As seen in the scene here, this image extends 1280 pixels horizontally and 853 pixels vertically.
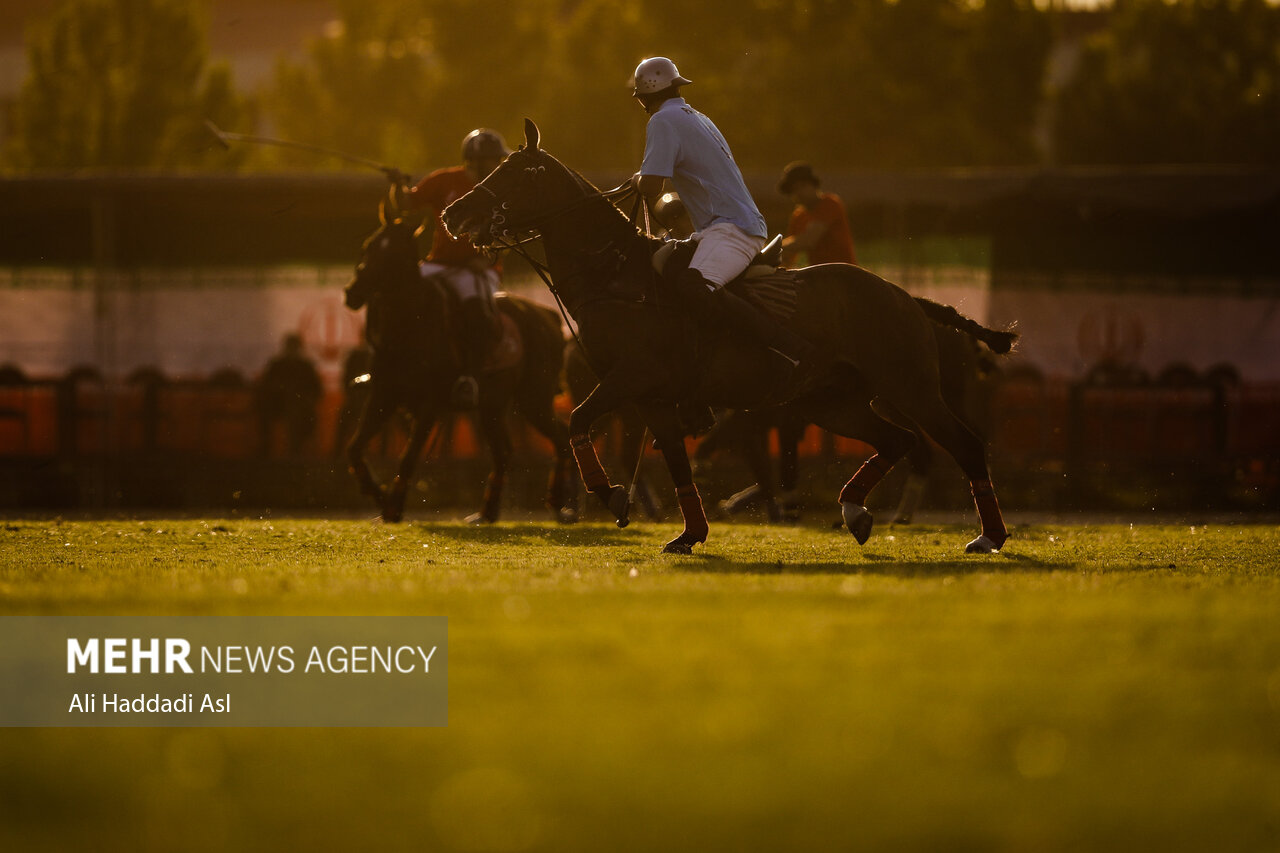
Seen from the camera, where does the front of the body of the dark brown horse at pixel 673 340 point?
to the viewer's left

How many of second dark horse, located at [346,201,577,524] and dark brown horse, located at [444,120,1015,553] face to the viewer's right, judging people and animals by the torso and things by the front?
0

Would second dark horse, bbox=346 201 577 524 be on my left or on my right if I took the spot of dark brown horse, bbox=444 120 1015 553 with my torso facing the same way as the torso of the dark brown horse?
on my right

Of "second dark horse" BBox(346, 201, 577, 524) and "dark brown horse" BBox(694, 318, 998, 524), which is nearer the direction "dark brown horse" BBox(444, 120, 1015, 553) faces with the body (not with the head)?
the second dark horse

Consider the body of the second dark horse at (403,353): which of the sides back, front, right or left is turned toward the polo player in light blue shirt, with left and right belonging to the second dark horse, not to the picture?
left
